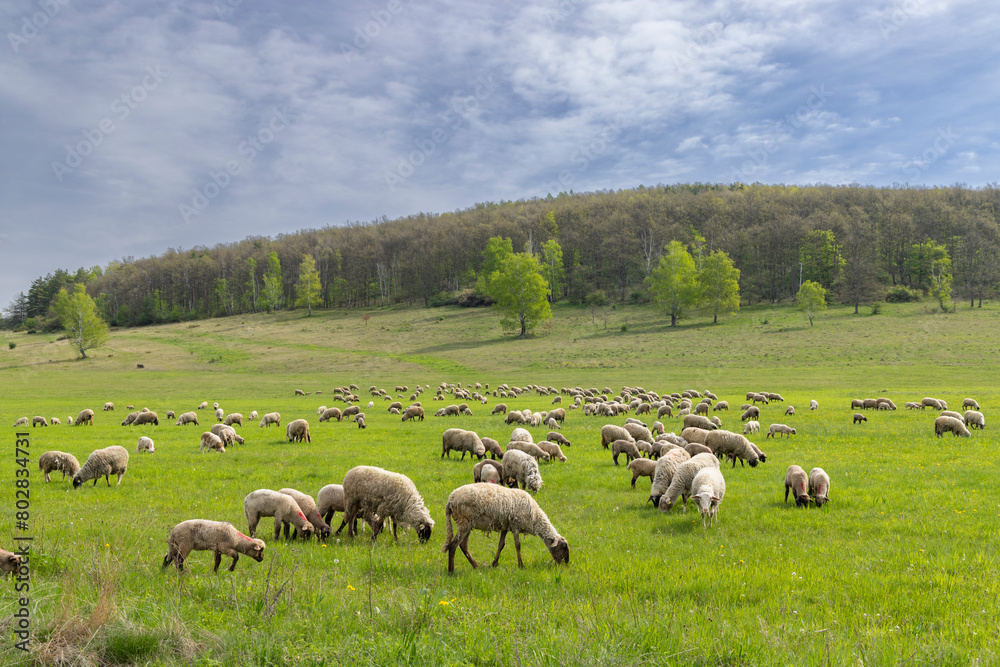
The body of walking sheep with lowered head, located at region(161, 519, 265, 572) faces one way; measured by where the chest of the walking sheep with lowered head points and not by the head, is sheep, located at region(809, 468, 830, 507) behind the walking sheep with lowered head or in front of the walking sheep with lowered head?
in front

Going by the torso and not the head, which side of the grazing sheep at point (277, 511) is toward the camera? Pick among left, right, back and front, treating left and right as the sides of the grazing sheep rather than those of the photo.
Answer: right

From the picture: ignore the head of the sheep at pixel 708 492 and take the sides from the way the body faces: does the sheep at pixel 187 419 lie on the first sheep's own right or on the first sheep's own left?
on the first sheep's own right

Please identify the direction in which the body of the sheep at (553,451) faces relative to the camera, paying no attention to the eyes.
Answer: to the viewer's right

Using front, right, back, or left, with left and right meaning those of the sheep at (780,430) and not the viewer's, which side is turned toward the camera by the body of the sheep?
right
